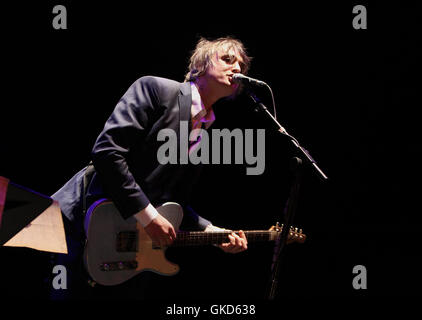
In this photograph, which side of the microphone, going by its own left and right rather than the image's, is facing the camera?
left
